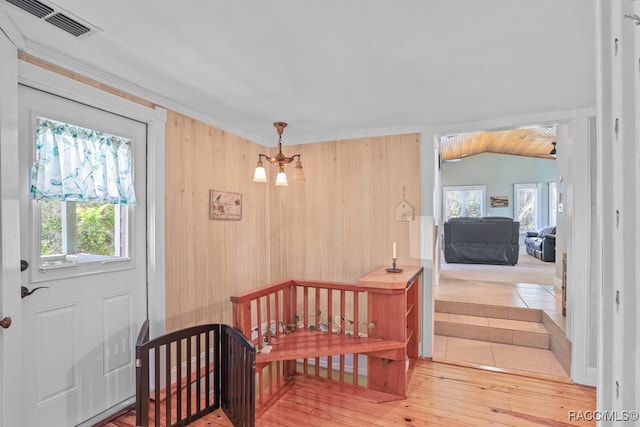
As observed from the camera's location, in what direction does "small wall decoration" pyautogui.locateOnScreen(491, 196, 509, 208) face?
facing the viewer

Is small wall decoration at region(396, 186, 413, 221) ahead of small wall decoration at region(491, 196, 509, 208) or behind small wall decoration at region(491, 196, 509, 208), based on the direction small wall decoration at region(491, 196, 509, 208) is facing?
ahead

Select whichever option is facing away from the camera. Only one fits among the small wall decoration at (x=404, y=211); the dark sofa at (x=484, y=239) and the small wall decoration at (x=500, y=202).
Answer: the dark sofa

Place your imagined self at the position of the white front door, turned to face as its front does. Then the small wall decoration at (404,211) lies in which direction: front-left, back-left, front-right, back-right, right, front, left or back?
front-left

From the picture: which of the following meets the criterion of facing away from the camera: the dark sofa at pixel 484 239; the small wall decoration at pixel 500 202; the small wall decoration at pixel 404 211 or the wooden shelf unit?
the dark sofa

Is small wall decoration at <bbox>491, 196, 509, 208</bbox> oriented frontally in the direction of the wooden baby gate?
yes

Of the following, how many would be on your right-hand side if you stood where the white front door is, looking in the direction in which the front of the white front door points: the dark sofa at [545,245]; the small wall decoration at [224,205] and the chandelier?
0

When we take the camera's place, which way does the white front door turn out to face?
facing the viewer and to the right of the viewer

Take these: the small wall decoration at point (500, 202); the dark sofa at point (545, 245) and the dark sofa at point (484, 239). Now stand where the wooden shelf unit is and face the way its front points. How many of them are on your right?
0

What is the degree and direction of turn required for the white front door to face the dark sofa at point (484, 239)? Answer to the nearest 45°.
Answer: approximately 45° to its left

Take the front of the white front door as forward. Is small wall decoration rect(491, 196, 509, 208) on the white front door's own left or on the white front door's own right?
on the white front door's own left

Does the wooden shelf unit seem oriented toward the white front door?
no

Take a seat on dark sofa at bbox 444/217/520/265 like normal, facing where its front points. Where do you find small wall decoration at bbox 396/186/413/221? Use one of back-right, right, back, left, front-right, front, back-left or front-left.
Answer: back

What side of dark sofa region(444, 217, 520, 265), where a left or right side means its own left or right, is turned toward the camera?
back

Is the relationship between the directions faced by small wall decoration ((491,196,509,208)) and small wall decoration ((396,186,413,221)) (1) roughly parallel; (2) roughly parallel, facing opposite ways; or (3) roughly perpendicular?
roughly parallel
